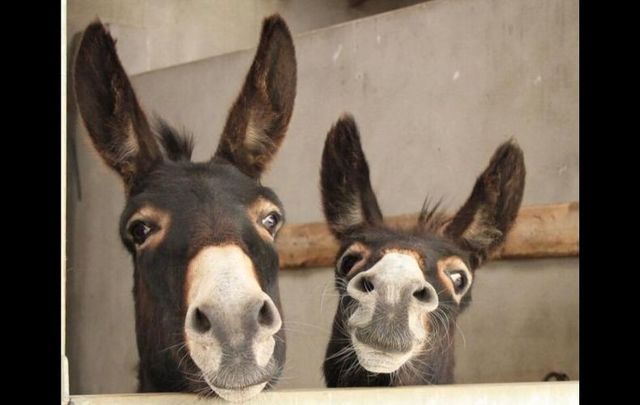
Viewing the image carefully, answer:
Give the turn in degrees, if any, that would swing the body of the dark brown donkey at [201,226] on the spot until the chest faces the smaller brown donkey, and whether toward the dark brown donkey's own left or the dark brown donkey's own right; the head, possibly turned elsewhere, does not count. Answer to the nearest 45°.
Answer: approximately 90° to the dark brown donkey's own left

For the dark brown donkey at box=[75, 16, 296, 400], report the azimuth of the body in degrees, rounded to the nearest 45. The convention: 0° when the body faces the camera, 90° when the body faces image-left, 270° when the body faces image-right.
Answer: approximately 0°

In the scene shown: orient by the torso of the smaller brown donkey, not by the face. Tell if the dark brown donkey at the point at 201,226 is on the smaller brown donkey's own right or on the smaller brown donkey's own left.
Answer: on the smaller brown donkey's own right

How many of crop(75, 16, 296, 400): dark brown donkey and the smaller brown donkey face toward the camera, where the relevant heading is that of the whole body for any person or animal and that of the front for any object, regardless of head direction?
2

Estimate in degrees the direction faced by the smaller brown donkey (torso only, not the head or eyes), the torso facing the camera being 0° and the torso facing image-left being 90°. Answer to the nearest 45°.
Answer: approximately 0°
